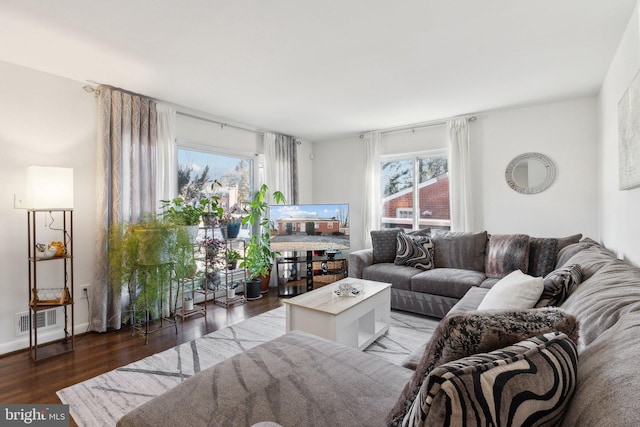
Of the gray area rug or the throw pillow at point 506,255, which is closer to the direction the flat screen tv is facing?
the gray area rug

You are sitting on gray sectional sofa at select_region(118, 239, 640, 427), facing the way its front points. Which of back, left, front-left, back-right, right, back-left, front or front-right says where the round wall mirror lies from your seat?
back-right

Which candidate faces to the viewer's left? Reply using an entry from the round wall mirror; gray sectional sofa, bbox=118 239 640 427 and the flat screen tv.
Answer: the gray sectional sofa

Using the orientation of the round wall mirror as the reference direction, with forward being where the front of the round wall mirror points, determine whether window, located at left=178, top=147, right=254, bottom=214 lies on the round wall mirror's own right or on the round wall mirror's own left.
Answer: on the round wall mirror's own right

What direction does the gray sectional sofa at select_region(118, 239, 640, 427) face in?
to the viewer's left

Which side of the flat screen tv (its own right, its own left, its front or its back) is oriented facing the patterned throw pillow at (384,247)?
left

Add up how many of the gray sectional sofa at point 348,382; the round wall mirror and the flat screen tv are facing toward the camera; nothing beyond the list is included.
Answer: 2

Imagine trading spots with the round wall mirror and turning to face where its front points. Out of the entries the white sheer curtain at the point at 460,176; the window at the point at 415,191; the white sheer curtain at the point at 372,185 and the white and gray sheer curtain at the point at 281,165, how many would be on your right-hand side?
4

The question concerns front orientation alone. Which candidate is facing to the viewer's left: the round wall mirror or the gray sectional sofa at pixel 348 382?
the gray sectional sofa

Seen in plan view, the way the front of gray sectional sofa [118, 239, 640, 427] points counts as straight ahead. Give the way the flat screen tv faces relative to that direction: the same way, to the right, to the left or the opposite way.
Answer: to the left

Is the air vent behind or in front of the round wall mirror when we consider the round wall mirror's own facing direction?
in front

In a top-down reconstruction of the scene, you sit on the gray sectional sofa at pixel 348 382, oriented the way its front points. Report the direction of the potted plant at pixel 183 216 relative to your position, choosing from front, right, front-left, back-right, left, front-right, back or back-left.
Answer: front-right

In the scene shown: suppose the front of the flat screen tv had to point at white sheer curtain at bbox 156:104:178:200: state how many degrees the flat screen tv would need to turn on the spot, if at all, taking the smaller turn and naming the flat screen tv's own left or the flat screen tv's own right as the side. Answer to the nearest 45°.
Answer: approximately 45° to the flat screen tv's own right

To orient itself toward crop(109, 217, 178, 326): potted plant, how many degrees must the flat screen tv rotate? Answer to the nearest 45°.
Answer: approximately 45° to its right

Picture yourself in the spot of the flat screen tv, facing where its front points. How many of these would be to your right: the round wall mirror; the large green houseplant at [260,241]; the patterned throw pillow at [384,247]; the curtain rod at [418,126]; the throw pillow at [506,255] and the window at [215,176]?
2

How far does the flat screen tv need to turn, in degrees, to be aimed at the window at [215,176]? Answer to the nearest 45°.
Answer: approximately 90° to its right

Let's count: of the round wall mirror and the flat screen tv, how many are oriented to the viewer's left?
0

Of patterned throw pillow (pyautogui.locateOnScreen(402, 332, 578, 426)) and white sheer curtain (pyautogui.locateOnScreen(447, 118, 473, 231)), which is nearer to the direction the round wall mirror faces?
the patterned throw pillow
